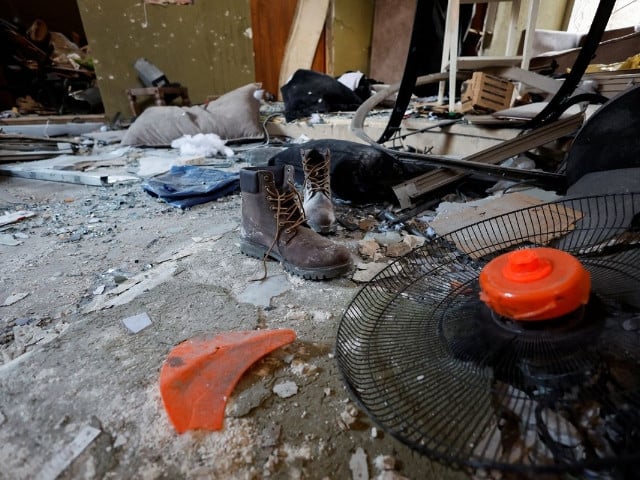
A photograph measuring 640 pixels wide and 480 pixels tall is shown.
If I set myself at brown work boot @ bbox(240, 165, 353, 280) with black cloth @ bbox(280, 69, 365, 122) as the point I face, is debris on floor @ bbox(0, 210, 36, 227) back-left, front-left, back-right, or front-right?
front-left

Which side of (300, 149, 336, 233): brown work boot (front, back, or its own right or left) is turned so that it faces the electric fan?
front

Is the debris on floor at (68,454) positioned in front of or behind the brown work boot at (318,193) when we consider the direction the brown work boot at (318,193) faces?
in front

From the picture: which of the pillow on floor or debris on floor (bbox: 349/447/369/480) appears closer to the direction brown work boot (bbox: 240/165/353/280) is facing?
the debris on floor

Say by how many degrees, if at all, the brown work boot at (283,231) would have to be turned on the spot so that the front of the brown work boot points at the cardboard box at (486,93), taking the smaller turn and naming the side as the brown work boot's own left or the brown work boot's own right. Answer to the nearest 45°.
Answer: approximately 90° to the brown work boot's own left

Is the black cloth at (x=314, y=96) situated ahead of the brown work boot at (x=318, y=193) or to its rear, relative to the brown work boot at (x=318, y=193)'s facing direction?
to the rear

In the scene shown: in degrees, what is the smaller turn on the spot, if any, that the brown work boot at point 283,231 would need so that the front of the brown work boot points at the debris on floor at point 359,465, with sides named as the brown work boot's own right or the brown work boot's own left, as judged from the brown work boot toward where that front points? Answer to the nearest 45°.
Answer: approximately 45° to the brown work boot's own right

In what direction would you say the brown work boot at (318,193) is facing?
toward the camera

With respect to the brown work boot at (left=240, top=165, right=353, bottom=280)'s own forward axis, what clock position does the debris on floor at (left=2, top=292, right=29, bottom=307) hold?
The debris on floor is roughly at 4 o'clock from the brown work boot.

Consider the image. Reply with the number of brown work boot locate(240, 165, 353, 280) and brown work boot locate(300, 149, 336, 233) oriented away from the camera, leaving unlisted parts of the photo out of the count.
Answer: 0

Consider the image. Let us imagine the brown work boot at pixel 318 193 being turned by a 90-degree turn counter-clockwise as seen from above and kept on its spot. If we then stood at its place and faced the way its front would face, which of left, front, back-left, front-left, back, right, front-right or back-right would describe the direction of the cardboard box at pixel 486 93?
front-left

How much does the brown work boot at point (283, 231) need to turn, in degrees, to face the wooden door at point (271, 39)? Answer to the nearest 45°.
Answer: approximately 135° to its left

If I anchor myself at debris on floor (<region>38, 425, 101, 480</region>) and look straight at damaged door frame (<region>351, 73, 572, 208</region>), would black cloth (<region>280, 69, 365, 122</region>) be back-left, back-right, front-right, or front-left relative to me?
front-left

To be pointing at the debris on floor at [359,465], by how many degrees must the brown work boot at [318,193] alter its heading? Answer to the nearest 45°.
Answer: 0° — it already faces it

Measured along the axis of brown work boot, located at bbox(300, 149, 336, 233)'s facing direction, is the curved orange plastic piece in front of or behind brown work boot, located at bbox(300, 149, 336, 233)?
in front

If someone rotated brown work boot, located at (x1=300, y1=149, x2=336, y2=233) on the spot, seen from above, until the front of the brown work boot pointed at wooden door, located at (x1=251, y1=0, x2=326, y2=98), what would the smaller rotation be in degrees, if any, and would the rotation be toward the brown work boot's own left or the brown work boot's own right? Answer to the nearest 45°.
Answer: approximately 180°

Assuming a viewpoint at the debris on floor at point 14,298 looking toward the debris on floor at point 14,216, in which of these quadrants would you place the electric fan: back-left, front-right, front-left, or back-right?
back-right
